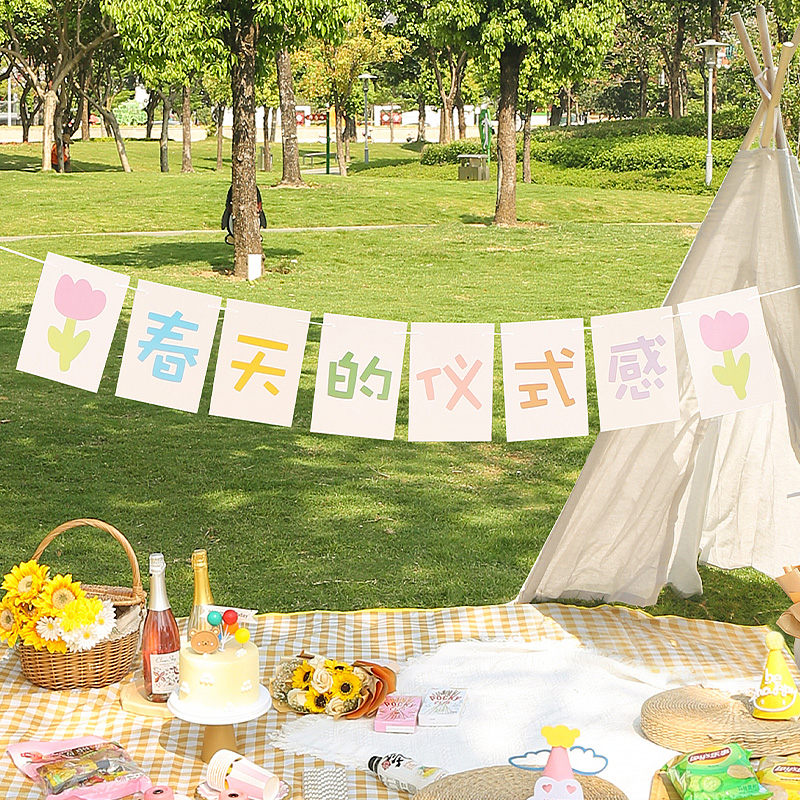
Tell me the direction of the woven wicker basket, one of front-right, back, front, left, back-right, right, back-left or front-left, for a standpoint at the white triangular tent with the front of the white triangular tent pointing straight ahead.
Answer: front-right

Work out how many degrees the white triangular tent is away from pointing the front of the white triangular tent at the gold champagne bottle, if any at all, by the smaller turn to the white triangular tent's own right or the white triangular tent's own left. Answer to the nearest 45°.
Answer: approximately 45° to the white triangular tent's own right

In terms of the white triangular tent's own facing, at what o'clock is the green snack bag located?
The green snack bag is roughly at 12 o'clock from the white triangular tent.

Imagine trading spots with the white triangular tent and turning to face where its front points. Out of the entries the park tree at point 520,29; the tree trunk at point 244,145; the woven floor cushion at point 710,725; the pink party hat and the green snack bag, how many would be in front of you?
3

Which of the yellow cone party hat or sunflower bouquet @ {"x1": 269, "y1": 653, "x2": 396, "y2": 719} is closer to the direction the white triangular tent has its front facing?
the yellow cone party hat

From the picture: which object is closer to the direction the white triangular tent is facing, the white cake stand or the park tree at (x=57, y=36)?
the white cake stand

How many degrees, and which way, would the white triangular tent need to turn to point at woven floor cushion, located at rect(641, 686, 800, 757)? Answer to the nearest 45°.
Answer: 0° — it already faces it

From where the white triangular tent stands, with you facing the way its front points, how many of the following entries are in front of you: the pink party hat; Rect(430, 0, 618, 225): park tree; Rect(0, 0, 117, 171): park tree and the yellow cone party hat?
2

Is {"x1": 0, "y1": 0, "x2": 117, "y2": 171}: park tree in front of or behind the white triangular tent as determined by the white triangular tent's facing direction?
behind

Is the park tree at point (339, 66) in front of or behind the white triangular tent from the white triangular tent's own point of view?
behind

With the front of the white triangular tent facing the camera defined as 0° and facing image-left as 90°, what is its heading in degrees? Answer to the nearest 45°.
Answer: approximately 0°

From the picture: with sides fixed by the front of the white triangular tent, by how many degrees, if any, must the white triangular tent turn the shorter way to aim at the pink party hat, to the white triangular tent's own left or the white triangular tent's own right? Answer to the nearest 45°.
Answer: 0° — it already faces it

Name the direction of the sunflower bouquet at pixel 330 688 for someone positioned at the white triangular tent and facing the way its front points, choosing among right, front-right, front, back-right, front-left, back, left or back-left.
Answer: front-right

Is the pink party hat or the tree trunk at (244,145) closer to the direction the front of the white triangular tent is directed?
the pink party hat
